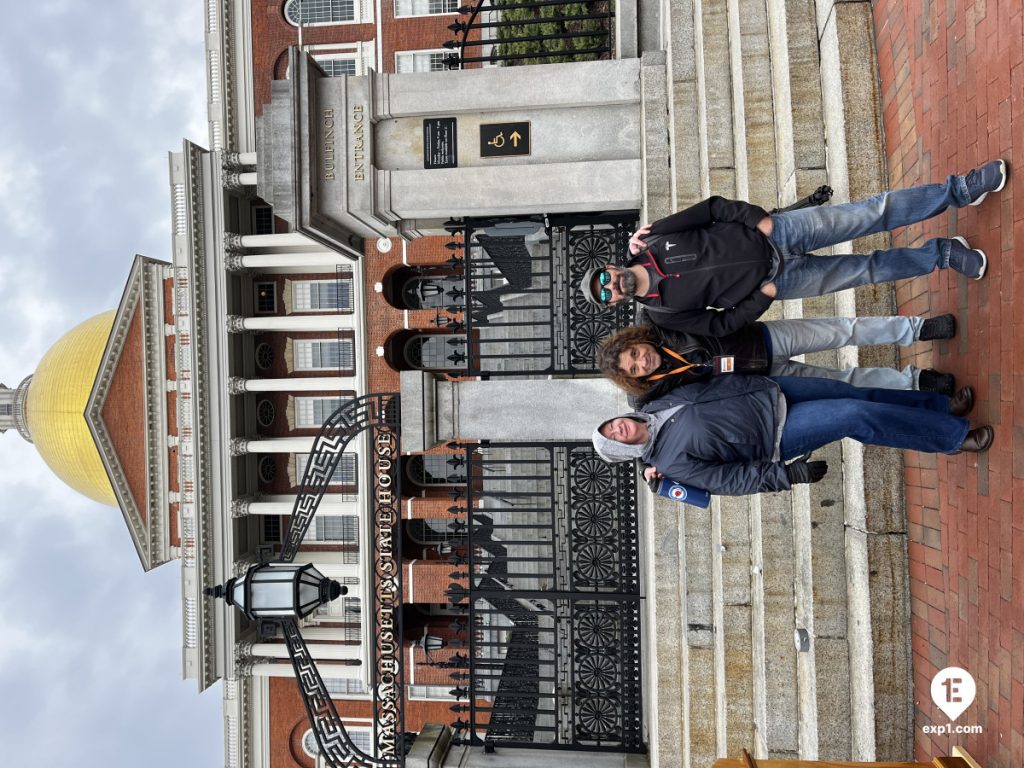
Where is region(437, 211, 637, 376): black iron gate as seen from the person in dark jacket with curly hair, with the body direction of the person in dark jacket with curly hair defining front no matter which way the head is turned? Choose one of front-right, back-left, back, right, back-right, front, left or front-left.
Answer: back-right

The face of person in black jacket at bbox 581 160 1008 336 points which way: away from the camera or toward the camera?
toward the camera

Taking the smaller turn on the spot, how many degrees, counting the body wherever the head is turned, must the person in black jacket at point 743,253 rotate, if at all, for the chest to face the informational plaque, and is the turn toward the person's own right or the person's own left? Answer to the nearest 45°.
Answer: approximately 135° to the person's own right

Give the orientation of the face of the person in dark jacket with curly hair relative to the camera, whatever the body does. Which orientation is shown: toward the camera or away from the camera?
toward the camera

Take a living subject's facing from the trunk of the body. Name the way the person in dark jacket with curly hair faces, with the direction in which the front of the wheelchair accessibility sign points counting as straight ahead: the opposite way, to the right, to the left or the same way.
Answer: the same way

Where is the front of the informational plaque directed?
toward the camera

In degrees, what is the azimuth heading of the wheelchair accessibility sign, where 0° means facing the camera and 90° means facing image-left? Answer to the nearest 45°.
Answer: approximately 0°

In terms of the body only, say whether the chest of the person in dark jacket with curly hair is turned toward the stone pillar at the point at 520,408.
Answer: no

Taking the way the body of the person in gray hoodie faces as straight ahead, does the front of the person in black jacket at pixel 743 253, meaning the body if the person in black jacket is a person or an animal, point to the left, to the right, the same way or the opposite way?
the same way

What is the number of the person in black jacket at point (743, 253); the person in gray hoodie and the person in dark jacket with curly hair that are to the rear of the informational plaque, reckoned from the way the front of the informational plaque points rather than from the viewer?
0

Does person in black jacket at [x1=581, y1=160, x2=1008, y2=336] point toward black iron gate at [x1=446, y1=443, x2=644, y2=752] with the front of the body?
no

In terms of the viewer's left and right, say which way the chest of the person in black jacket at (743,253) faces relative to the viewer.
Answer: facing the viewer

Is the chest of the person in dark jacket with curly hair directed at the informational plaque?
no
